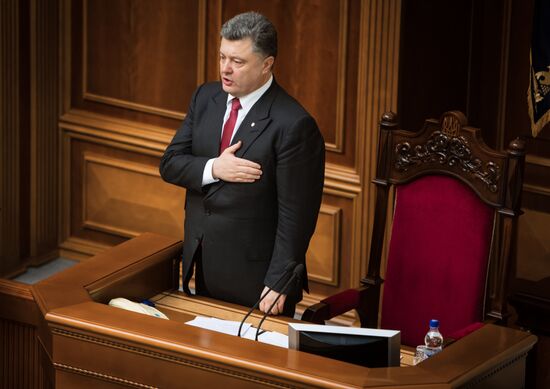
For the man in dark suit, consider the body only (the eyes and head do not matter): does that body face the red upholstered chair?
no

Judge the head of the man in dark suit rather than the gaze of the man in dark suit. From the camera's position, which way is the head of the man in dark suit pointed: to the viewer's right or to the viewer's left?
to the viewer's left

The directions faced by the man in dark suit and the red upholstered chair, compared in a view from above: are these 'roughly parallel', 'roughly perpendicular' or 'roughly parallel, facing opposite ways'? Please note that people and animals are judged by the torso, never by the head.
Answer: roughly parallel

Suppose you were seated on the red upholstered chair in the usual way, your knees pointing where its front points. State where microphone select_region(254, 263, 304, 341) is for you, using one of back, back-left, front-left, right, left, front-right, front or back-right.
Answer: front

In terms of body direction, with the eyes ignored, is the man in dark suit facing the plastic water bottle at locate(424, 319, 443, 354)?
no

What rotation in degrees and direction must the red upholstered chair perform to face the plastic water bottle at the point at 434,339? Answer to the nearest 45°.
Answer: approximately 45° to its left

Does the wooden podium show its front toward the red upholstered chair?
no

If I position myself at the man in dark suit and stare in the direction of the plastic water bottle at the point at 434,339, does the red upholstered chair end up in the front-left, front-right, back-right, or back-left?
front-left

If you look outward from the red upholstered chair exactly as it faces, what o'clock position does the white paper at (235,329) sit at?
The white paper is roughly at 12 o'clock from the red upholstered chair.

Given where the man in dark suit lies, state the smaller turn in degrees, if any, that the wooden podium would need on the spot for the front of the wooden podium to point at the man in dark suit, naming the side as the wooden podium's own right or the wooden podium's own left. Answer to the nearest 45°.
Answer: approximately 135° to the wooden podium's own right

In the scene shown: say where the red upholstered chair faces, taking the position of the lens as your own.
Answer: facing the viewer and to the left of the viewer

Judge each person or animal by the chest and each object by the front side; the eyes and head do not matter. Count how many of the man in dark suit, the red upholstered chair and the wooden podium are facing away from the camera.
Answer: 0

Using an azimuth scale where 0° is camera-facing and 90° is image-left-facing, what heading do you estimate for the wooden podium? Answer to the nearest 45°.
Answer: approximately 45°

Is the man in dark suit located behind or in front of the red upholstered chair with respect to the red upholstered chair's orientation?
in front

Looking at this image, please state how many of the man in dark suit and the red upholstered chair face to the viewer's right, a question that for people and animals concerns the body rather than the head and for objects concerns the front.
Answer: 0

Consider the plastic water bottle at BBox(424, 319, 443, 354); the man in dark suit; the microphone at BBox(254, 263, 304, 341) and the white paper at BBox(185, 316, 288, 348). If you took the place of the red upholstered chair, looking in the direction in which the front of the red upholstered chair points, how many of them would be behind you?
0

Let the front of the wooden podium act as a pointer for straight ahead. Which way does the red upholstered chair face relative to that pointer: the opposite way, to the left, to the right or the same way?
the same way
